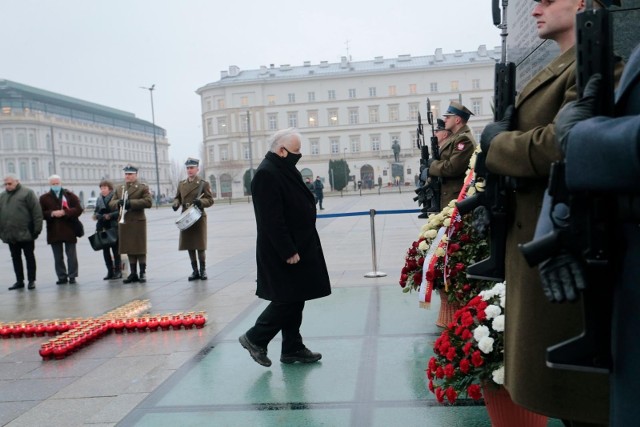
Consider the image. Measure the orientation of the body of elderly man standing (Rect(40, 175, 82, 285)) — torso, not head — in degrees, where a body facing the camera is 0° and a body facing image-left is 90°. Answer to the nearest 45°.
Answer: approximately 0°

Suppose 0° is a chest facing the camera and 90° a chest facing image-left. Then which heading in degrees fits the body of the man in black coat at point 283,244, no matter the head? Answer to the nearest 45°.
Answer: approximately 270°

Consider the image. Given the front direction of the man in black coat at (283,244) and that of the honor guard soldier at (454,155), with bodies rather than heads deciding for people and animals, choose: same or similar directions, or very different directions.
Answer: very different directions

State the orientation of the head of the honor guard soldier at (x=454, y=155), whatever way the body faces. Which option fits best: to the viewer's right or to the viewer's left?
to the viewer's left

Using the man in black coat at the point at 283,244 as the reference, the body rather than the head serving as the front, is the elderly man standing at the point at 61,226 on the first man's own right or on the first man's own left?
on the first man's own left

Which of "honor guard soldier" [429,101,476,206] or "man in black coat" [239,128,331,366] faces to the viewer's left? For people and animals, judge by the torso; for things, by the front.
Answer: the honor guard soldier

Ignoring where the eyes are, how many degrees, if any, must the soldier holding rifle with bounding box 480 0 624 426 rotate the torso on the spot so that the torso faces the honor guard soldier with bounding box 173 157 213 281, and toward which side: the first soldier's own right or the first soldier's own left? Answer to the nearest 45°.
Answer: approximately 45° to the first soldier's own right

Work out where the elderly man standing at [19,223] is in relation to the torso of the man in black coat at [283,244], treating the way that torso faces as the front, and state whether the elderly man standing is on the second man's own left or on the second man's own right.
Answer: on the second man's own left

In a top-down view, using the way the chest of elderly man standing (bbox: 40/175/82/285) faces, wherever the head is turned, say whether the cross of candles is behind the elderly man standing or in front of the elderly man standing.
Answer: in front

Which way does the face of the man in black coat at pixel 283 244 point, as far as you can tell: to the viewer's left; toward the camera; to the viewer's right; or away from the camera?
to the viewer's right

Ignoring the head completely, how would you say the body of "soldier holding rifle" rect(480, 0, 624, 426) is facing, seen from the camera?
to the viewer's left

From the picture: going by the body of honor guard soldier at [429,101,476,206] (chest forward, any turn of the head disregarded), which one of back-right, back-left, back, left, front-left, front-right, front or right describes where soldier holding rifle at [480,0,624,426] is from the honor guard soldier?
left

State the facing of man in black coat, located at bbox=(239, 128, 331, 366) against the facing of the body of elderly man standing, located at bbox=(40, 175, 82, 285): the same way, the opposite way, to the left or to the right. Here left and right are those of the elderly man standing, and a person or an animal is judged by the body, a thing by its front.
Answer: to the left
